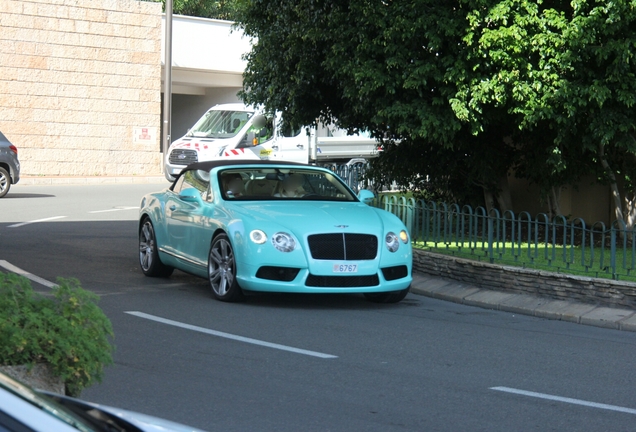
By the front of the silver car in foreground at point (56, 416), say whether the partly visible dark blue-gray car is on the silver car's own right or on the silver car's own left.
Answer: on the silver car's own left

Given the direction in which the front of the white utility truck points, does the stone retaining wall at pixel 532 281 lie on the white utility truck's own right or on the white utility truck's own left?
on the white utility truck's own left

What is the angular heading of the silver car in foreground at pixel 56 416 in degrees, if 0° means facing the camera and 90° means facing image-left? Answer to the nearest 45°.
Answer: approximately 270°

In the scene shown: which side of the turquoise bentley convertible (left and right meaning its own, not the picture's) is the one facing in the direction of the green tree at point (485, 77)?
left

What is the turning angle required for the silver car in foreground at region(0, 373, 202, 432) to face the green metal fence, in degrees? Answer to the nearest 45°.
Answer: approximately 45° to its left

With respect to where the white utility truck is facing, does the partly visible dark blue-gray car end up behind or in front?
in front

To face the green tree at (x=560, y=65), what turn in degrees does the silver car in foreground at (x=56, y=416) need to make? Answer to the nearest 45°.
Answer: approximately 45° to its left

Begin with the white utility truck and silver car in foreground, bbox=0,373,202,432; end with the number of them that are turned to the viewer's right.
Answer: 1

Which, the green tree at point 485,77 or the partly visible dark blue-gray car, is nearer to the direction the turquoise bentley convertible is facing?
the green tree

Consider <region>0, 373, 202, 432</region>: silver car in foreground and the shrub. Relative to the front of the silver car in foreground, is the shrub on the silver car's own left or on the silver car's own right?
on the silver car's own left

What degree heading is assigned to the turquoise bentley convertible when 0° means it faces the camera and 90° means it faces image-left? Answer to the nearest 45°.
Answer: approximately 315°

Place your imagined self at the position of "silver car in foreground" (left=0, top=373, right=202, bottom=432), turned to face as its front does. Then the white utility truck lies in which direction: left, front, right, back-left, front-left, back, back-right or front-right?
left

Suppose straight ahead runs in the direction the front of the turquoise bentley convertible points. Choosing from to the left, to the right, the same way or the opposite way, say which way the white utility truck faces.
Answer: to the right

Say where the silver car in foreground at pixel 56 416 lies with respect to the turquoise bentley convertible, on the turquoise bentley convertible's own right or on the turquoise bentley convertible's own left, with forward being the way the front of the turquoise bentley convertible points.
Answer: on the turquoise bentley convertible's own right

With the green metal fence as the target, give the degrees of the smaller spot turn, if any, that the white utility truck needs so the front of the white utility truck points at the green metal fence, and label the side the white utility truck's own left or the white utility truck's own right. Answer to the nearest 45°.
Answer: approximately 45° to the white utility truck's own left
